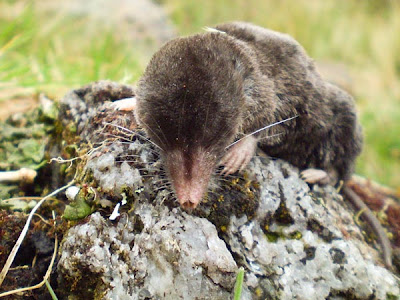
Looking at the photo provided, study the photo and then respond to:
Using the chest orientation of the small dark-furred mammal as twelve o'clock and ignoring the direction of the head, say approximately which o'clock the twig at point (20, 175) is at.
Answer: The twig is roughly at 1 o'clock from the small dark-furred mammal.

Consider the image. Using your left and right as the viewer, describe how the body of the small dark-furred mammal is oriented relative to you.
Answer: facing the viewer and to the left of the viewer
